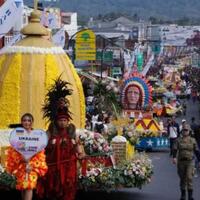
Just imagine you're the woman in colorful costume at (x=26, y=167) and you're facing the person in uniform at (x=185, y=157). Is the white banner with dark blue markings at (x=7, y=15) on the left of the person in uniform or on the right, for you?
left

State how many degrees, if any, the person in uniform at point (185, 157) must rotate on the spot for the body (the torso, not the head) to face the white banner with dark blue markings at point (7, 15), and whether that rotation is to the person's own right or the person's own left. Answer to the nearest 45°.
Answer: approximately 135° to the person's own right

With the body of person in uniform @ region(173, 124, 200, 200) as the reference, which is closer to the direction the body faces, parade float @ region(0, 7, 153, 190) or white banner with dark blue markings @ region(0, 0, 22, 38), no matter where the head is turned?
the parade float

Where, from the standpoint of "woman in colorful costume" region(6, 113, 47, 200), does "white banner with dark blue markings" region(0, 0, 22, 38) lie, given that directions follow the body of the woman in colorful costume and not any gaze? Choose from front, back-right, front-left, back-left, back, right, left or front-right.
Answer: back

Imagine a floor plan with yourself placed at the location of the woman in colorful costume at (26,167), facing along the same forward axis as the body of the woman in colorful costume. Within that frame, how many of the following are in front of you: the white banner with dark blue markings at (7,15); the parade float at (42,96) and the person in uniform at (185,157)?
0

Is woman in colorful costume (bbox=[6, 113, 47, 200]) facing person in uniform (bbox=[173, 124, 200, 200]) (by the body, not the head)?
no

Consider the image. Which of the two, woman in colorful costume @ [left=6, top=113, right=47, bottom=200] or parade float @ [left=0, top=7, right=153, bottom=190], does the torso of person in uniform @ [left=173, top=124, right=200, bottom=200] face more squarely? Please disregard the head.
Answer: the woman in colorful costume

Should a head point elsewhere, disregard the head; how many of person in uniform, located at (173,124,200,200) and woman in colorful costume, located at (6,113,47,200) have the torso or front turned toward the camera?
2

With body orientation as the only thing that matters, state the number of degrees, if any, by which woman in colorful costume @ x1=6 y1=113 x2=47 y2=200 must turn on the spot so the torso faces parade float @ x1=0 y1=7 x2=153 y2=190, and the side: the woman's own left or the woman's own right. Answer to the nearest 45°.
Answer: approximately 180°

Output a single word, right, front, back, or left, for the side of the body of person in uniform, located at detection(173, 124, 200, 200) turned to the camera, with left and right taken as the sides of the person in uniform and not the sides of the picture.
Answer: front

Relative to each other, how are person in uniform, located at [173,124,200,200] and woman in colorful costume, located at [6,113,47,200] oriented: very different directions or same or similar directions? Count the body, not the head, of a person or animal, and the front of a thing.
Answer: same or similar directions

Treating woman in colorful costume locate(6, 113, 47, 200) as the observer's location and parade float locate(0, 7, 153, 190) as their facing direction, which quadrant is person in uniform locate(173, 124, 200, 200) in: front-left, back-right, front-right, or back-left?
front-right
